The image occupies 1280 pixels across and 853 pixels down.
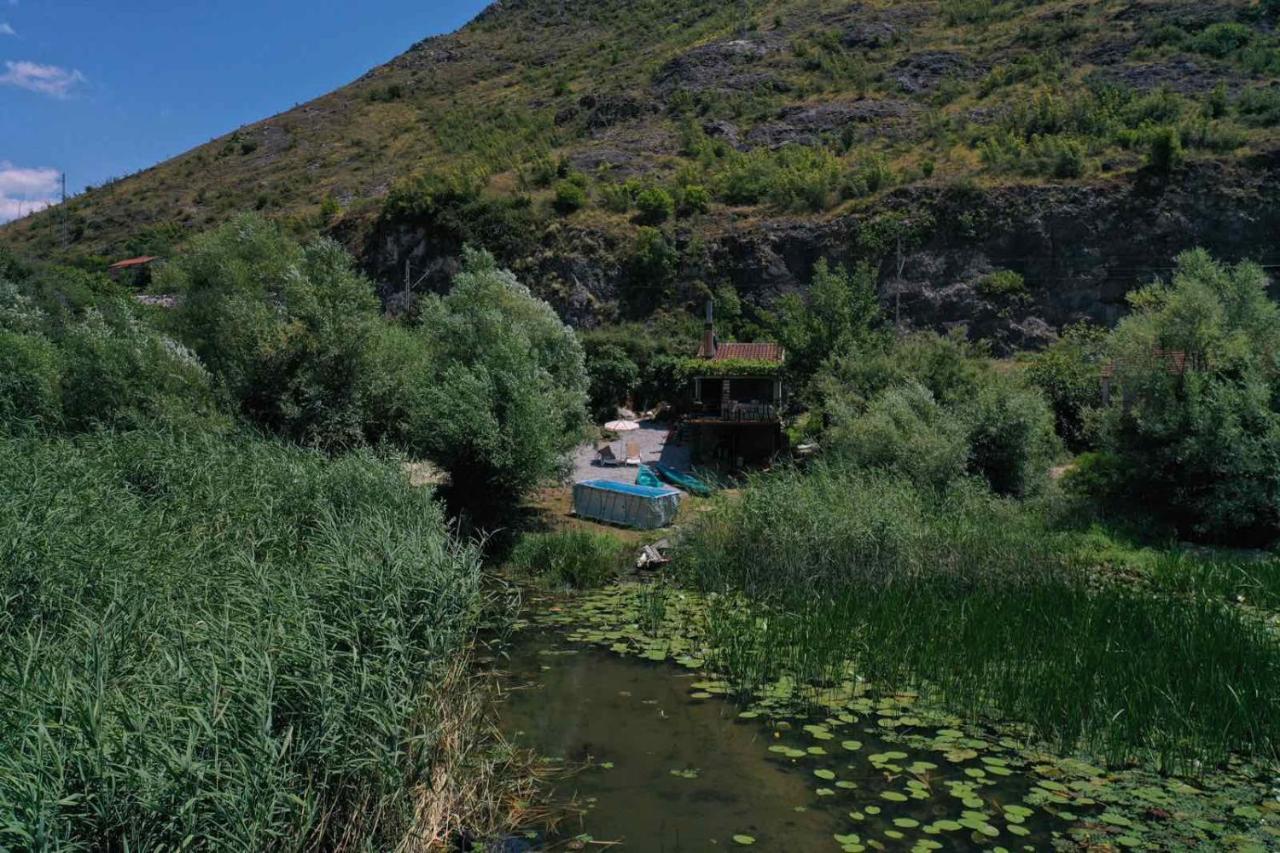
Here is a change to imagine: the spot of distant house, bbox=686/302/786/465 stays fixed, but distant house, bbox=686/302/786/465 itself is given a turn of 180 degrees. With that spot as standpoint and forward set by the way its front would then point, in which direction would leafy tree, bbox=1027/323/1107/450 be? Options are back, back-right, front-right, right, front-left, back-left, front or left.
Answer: right

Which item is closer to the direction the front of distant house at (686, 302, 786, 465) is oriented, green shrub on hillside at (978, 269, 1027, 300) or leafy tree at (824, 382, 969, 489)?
the leafy tree

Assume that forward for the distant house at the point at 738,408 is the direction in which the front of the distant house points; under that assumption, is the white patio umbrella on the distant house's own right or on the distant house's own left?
on the distant house's own right

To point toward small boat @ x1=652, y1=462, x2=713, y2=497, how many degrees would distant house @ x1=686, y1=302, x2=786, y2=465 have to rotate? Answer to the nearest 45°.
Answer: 0° — it already faces it

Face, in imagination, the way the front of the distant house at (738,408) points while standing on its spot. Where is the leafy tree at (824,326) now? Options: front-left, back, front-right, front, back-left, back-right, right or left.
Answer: left

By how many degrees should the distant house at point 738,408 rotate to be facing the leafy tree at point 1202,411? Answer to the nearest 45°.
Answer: approximately 45° to its left

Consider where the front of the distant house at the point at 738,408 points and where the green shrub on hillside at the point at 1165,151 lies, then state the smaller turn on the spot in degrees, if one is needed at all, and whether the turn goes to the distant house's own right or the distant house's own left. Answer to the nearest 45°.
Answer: approximately 135° to the distant house's own left

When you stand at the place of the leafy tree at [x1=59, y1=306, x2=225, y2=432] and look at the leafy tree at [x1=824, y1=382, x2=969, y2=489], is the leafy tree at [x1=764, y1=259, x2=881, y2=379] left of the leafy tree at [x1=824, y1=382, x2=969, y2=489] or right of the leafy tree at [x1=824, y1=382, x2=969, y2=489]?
left

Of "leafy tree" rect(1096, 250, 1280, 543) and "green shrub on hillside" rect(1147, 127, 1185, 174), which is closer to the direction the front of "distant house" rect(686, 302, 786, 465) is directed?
the leafy tree

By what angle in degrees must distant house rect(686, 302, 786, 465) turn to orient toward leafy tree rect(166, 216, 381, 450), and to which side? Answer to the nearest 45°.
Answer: approximately 45° to its right

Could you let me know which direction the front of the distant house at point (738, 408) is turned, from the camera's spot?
facing the viewer

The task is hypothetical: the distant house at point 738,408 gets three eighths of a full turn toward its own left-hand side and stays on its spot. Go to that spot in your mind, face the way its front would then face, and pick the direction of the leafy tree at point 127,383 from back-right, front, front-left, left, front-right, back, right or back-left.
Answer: back
